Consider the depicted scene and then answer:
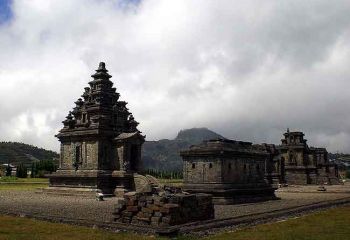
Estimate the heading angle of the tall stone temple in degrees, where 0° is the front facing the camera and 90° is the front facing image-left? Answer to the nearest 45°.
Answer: approximately 315°

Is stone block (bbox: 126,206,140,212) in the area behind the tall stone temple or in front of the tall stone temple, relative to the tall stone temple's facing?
in front

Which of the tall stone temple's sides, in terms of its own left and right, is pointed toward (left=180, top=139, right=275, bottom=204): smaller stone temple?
front
